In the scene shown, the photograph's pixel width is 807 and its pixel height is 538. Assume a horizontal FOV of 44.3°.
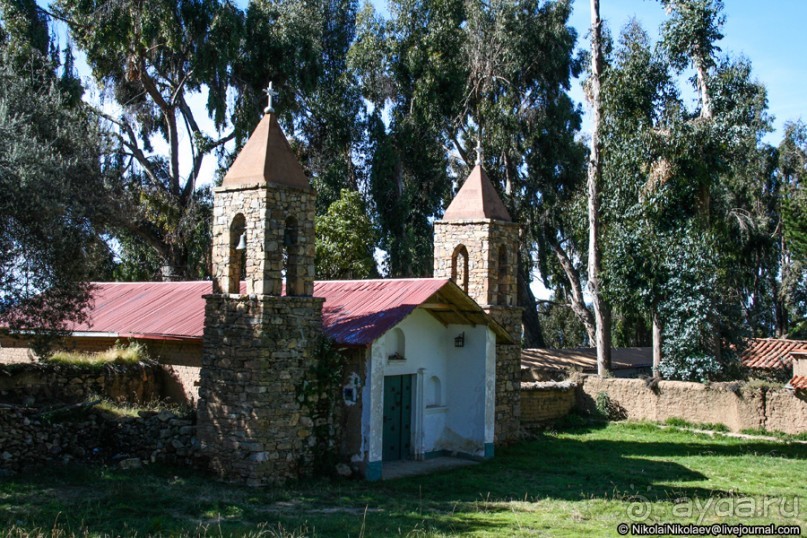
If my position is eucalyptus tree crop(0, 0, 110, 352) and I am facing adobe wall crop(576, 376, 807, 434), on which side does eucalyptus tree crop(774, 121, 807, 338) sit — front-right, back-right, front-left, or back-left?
front-left

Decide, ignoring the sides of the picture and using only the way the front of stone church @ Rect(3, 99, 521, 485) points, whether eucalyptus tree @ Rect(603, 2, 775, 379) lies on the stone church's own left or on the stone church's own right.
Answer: on the stone church's own left

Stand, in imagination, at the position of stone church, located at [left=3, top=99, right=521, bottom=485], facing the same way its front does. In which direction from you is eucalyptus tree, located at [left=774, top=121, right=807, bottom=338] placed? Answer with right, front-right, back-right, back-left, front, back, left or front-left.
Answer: left

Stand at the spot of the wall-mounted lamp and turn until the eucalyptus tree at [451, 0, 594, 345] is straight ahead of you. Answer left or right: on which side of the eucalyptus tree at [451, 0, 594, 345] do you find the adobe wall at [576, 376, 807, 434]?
right

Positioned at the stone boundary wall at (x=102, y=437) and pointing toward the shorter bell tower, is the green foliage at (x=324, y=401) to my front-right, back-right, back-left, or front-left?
front-right

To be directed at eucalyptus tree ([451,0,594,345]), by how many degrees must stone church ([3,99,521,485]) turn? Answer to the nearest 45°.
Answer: approximately 90° to its left

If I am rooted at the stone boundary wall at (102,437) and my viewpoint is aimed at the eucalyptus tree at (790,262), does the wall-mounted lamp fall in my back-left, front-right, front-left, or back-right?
front-right

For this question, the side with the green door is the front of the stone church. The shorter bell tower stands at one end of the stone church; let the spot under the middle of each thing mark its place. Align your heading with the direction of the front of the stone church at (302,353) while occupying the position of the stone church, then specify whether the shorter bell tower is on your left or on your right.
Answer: on your left

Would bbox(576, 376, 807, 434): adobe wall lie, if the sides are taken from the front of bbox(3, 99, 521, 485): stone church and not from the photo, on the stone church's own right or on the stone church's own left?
on the stone church's own left

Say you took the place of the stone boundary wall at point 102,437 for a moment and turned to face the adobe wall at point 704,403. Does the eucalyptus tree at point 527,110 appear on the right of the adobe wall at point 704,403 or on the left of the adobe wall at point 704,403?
left

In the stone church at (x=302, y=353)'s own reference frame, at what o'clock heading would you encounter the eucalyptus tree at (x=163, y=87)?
The eucalyptus tree is roughly at 7 o'clock from the stone church.

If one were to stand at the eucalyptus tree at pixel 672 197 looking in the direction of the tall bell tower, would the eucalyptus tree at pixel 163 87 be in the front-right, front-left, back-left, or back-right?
front-right

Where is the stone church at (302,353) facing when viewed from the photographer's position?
facing the viewer and to the right of the viewer

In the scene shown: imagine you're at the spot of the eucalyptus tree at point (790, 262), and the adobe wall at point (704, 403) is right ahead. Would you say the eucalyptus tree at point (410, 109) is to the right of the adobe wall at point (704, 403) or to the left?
right

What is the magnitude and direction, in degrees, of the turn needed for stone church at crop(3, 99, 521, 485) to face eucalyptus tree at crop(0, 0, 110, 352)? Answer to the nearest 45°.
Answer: approximately 135° to its right
